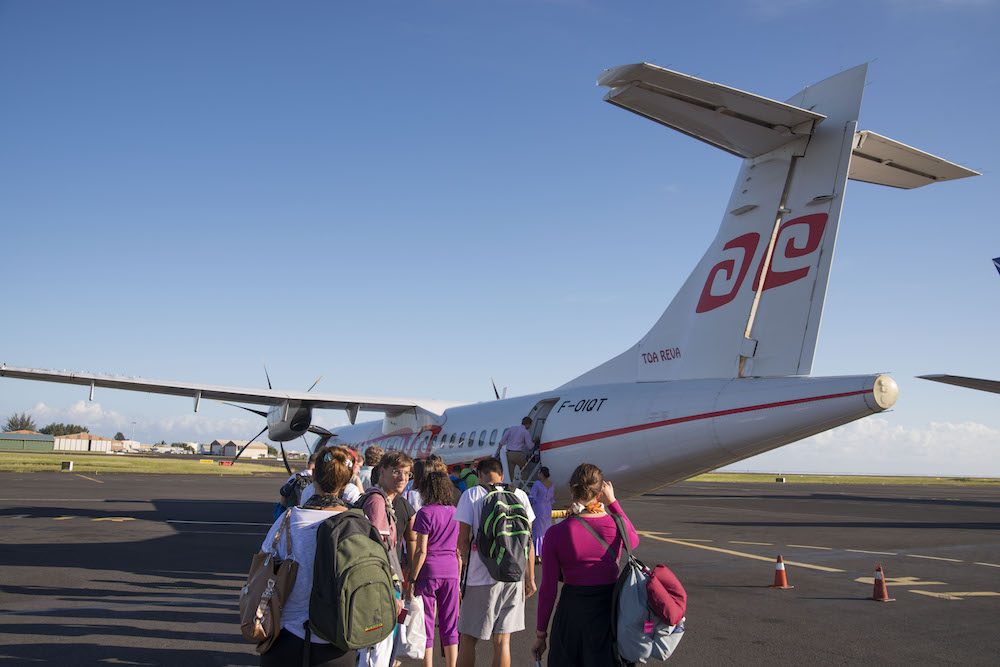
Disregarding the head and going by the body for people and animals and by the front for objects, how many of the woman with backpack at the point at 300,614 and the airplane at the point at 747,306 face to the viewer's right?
0

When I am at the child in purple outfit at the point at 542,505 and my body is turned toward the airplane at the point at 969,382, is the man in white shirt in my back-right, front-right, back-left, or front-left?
back-right

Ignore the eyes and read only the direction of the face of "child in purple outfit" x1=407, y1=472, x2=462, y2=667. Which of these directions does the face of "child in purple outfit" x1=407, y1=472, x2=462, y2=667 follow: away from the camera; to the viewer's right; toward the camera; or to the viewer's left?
away from the camera

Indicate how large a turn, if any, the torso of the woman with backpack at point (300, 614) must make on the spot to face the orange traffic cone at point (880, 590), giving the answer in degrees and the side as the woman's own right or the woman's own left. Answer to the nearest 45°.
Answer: approximately 45° to the woman's own right

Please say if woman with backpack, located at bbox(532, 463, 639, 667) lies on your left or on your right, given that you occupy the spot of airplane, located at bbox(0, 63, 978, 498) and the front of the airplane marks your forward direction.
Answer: on your left

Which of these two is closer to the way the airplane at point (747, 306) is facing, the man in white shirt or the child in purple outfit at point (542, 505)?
the child in purple outfit

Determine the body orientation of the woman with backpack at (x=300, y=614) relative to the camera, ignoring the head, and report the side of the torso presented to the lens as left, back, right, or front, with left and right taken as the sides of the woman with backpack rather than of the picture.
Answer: back

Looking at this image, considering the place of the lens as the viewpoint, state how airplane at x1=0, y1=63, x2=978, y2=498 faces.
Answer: facing away from the viewer and to the left of the viewer

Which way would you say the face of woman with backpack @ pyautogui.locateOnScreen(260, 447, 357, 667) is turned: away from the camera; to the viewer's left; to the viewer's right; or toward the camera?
away from the camera
